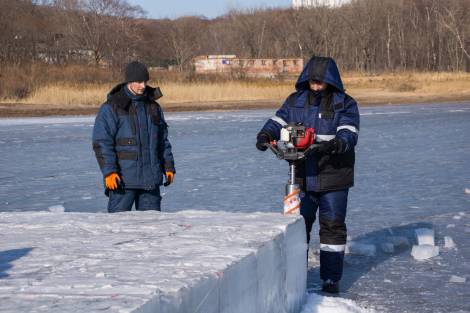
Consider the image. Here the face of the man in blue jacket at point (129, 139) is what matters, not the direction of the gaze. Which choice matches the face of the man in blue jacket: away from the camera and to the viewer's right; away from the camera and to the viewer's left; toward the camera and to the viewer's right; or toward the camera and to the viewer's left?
toward the camera and to the viewer's right

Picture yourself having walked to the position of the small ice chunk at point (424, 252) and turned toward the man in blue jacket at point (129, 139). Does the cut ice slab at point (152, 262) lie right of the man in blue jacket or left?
left

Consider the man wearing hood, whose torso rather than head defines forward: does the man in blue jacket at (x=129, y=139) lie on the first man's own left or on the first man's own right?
on the first man's own right

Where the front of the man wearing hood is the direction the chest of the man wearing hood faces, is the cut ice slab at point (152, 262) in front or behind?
in front

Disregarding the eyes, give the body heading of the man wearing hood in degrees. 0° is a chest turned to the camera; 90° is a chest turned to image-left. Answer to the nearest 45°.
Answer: approximately 45°

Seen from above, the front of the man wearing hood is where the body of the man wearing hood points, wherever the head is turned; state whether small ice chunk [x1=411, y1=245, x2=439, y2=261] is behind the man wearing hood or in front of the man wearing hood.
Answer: behind

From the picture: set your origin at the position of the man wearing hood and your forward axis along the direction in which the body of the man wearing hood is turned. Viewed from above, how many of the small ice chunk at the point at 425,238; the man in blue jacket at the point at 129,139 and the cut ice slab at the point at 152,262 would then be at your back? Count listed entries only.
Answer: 1
